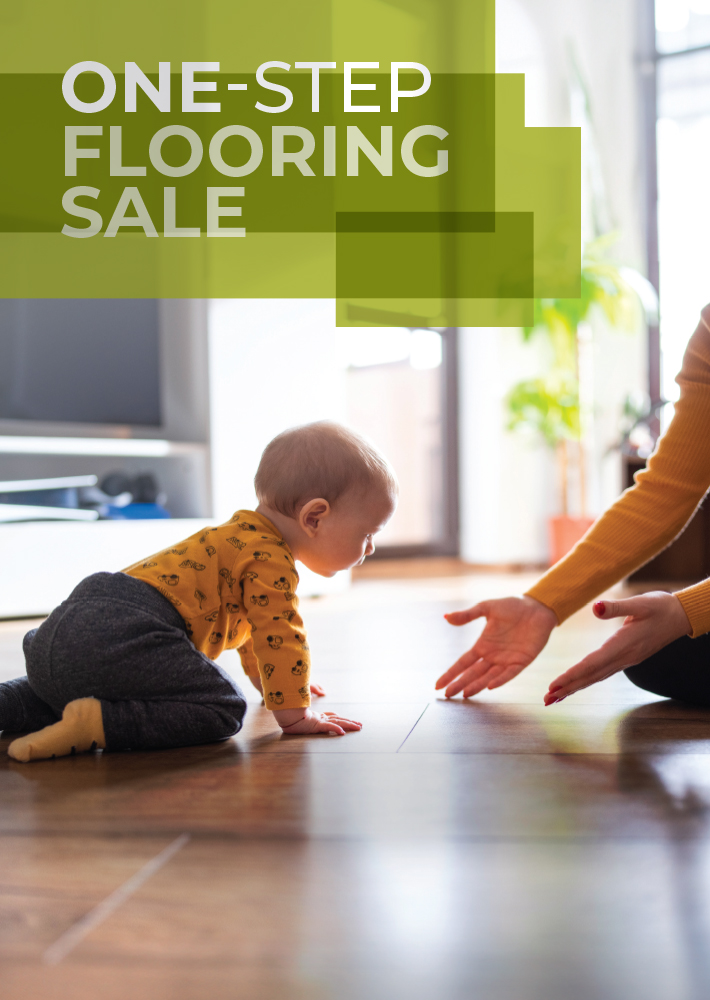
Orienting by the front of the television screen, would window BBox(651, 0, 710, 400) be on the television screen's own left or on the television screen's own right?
on the television screen's own left

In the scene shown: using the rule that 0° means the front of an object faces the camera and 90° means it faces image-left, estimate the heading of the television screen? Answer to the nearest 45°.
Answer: approximately 0°
